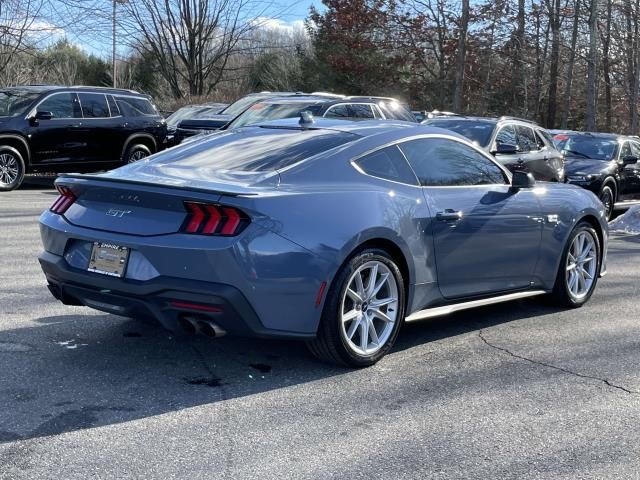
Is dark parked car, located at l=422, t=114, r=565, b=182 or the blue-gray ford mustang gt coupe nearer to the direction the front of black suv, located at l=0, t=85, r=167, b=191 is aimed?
the blue-gray ford mustang gt coupe

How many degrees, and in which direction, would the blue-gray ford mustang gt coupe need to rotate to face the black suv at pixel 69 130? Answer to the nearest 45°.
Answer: approximately 90° to its left

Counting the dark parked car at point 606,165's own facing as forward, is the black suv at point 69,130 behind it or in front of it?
in front

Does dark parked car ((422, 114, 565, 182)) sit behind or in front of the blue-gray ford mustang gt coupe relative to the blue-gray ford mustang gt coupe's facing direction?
in front

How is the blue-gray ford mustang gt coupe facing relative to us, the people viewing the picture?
facing away from the viewer and to the right of the viewer

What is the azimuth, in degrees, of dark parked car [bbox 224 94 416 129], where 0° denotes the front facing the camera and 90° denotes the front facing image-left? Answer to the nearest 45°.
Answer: approximately 45°
